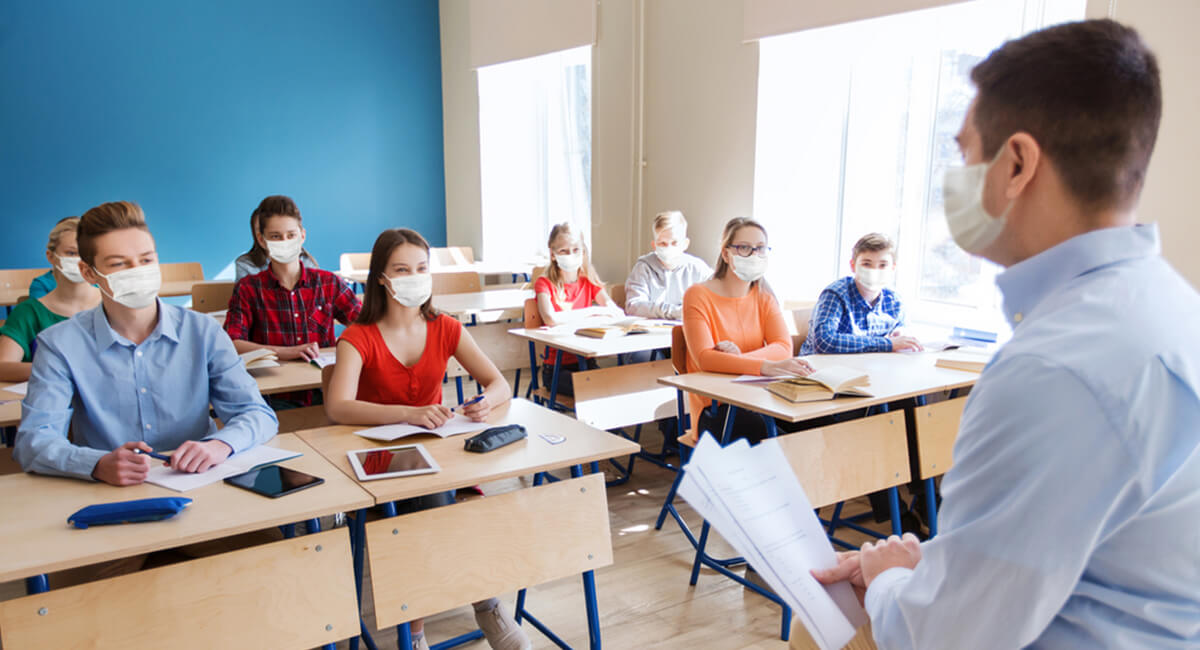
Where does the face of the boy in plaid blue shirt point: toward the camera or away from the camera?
toward the camera

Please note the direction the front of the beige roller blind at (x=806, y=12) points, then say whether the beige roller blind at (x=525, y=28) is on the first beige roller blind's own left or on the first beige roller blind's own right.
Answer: on the first beige roller blind's own right

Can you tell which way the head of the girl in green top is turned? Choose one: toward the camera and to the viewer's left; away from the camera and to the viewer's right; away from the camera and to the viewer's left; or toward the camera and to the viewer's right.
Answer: toward the camera and to the viewer's right

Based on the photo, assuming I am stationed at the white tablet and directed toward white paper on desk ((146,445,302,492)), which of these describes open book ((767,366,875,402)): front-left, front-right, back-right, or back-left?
back-right

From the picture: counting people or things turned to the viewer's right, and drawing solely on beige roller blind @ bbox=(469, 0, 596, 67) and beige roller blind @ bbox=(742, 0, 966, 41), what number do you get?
0

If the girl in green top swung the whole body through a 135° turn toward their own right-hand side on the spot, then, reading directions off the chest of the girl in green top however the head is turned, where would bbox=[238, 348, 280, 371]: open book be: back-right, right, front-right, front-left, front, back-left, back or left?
back-left

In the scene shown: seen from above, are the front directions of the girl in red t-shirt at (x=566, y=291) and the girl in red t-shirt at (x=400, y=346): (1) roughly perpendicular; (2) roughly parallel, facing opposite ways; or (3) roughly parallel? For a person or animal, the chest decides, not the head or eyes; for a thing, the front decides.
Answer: roughly parallel

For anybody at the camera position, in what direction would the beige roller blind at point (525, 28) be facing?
facing the viewer and to the left of the viewer

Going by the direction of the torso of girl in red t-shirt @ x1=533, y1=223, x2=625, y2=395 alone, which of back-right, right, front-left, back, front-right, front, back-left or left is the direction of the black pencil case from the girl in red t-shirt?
front-right

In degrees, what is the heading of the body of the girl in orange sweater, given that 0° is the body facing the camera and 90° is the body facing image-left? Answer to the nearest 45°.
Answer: approximately 315°

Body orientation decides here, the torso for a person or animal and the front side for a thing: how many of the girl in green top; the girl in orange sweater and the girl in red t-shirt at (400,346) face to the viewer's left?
0

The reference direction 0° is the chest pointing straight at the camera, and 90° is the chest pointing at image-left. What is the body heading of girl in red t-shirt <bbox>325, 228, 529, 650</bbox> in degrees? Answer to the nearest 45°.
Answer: approximately 315°

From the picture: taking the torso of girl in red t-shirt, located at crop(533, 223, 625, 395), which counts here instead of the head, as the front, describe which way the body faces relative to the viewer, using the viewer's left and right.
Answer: facing the viewer and to the right of the viewer

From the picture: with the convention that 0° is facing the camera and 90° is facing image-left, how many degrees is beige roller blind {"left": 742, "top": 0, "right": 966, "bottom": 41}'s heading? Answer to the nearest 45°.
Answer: approximately 45°

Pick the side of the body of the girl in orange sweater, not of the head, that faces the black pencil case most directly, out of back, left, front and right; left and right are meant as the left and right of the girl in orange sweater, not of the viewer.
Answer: right

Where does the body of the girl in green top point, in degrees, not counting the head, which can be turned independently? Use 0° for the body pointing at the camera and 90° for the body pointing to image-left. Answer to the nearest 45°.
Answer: approximately 315°

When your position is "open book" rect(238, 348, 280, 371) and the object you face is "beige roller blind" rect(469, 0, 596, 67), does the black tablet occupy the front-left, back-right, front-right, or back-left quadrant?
back-right

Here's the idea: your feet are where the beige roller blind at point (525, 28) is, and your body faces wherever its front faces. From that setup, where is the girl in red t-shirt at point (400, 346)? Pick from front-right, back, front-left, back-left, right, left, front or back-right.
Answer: front-left
